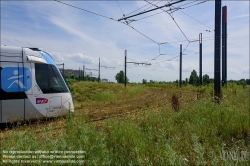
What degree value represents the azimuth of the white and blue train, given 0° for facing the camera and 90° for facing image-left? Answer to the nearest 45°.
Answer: approximately 270°

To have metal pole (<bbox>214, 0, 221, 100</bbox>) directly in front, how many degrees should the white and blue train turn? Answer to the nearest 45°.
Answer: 0° — it already faces it
